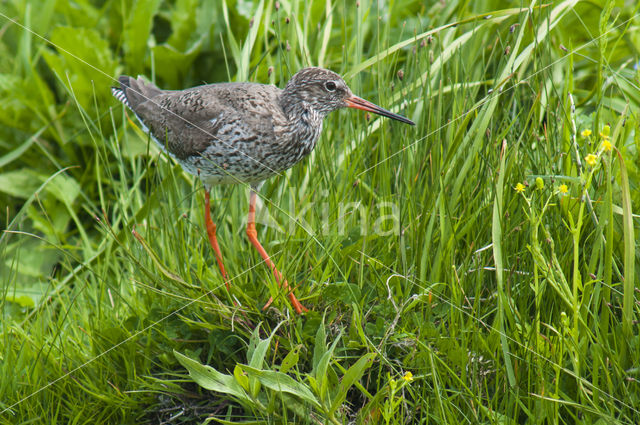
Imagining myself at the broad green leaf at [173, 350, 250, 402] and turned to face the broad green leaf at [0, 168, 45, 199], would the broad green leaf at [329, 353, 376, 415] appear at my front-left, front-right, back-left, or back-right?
back-right

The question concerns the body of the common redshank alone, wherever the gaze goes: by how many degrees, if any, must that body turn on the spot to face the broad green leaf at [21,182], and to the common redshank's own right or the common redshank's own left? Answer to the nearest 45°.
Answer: approximately 135° to the common redshank's own left

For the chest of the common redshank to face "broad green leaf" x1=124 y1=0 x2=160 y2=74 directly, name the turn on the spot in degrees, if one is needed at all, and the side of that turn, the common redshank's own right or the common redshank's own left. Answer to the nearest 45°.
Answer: approximately 90° to the common redshank's own left

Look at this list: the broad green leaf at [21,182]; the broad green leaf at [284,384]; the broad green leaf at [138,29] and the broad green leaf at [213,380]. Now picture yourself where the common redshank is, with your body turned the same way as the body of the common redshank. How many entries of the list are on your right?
2

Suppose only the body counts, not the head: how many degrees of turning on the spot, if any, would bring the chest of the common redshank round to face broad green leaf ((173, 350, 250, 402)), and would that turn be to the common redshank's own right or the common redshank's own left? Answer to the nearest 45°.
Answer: approximately 90° to the common redshank's own right

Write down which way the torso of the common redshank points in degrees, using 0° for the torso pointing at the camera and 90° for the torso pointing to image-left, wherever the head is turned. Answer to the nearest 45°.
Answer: approximately 270°

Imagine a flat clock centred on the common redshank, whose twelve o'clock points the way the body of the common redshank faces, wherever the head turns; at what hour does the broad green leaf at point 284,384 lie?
The broad green leaf is roughly at 3 o'clock from the common redshank.
